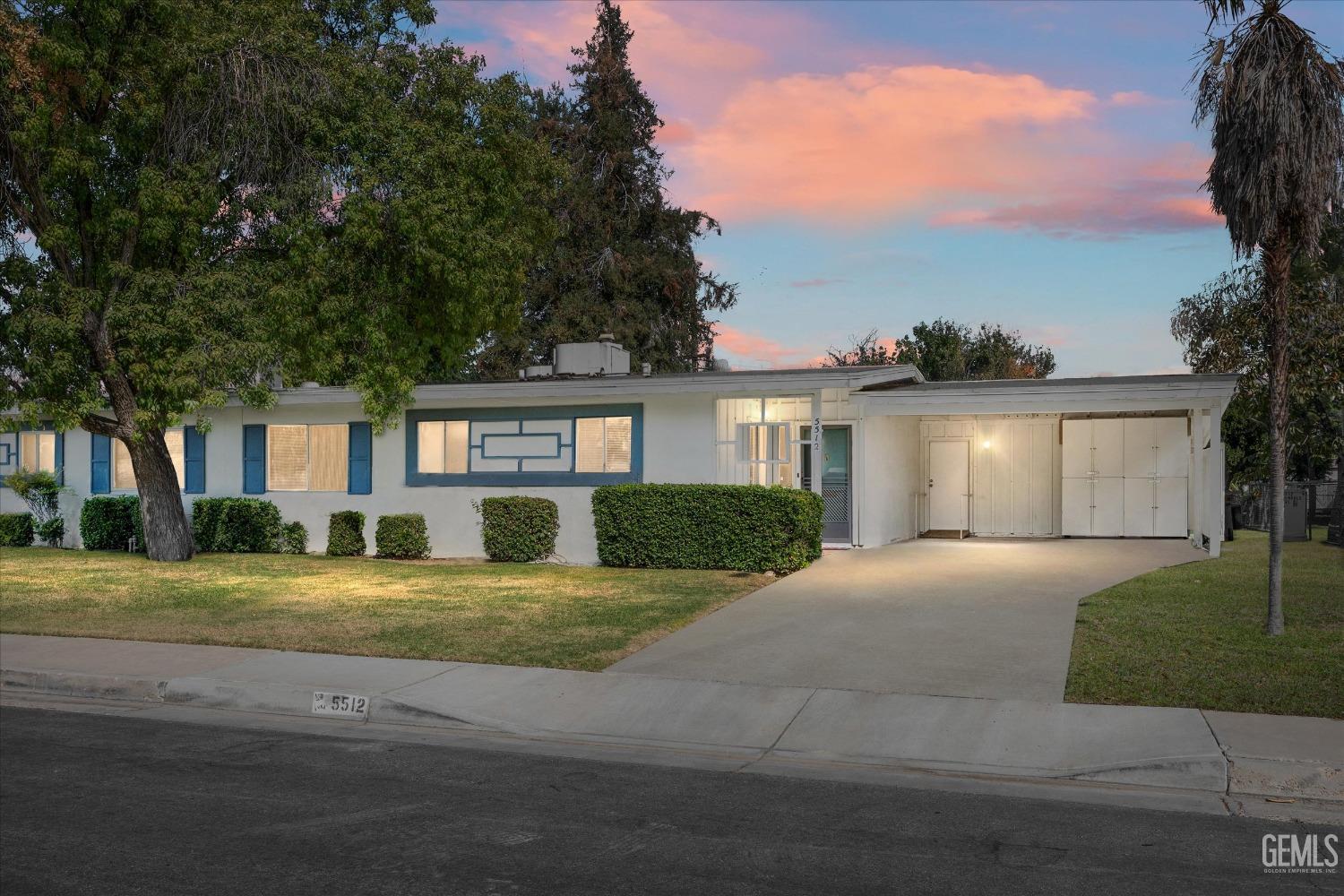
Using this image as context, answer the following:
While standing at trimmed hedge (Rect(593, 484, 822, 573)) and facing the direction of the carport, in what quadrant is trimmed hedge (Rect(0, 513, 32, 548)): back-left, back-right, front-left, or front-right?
back-left

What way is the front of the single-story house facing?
toward the camera

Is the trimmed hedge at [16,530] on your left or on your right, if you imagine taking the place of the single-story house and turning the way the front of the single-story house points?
on your right

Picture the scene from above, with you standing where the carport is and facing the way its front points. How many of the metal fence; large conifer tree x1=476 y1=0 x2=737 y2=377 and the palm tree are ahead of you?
1

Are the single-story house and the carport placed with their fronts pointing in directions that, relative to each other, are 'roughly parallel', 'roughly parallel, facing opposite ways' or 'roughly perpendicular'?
roughly parallel

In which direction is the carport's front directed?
toward the camera

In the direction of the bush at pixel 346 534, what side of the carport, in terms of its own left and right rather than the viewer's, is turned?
right

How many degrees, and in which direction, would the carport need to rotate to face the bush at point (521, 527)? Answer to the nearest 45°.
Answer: approximately 45° to its right

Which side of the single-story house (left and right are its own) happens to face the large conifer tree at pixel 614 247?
back
